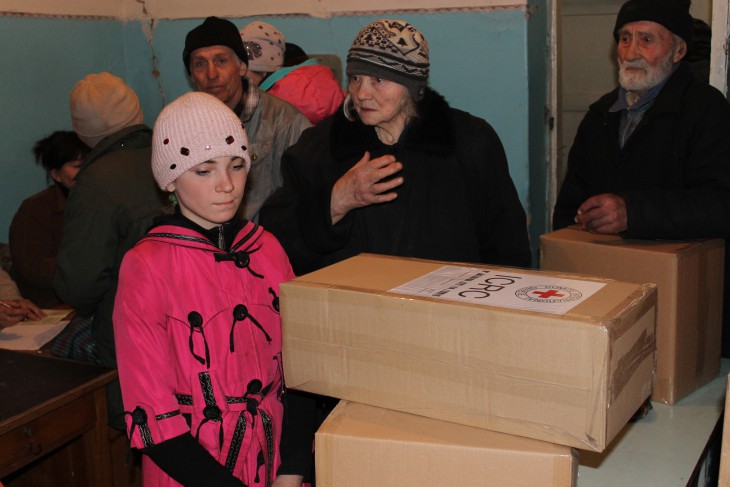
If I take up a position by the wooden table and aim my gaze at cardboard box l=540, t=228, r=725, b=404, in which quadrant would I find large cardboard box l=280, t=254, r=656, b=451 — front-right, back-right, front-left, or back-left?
front-right

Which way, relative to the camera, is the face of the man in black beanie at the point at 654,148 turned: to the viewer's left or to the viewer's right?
to the viewer's left

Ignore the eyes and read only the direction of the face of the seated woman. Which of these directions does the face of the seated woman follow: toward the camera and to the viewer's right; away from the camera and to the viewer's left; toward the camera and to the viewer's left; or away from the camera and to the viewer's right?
toward the camera and to the viewer's right

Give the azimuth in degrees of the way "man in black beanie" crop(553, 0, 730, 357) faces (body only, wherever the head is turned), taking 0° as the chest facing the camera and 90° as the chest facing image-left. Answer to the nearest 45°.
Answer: approximately 45°

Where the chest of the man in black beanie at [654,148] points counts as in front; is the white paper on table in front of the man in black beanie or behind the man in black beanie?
in front

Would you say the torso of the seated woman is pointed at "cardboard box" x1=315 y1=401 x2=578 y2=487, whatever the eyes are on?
no

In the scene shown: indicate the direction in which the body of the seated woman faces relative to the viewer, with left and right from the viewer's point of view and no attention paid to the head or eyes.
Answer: facing to the right of the viewer

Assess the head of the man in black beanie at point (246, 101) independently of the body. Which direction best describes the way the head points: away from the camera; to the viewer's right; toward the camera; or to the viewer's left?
toward the camera

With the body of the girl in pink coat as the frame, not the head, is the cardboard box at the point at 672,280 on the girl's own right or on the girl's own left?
on the girl's own left

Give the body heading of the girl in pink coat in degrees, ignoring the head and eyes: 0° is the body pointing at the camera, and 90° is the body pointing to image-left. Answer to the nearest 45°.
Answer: approximately 315°

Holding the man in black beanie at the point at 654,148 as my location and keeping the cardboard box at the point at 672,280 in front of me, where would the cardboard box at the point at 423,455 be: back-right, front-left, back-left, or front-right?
front-right
